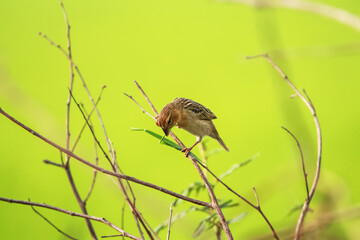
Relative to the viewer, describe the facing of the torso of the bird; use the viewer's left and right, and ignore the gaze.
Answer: facing to the left of the viewer

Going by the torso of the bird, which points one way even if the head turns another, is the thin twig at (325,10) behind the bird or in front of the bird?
behind
